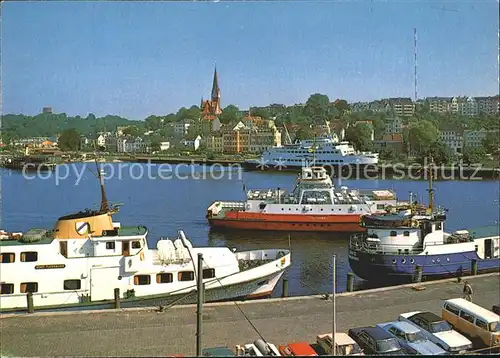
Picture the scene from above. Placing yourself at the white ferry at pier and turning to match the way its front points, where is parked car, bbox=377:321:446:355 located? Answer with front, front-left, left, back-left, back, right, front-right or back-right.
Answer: front-right

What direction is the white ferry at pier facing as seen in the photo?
to the viewer's right

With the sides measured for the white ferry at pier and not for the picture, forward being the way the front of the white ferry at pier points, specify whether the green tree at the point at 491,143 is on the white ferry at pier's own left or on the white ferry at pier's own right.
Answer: on the white ferry at pier's own left
